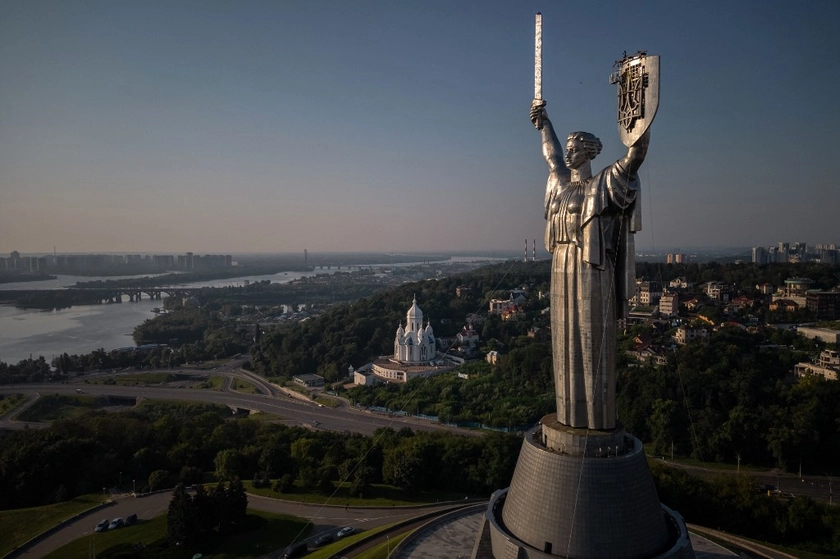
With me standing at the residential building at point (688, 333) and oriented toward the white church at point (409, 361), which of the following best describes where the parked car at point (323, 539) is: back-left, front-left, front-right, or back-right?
front-left

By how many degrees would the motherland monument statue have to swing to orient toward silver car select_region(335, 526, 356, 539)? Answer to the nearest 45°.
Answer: approximately 90° to its right

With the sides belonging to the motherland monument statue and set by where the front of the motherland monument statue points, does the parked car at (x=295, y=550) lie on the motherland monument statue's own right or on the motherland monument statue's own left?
on the motherland monument statue's own right

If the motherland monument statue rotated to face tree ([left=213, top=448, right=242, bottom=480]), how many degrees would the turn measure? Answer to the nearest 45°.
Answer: approximately 90° to its right

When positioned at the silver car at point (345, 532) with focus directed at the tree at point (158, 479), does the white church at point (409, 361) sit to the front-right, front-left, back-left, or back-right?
front-right

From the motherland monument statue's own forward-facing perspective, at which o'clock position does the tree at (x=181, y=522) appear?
The tree is roughly at 2 o'clock from the motherland monument statue.

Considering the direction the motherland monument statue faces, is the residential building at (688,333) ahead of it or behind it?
behind

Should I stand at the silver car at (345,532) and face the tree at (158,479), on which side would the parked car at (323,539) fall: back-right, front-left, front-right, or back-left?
front-left

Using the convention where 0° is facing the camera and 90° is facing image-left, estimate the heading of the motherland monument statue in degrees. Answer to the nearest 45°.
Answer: approximately 45°
